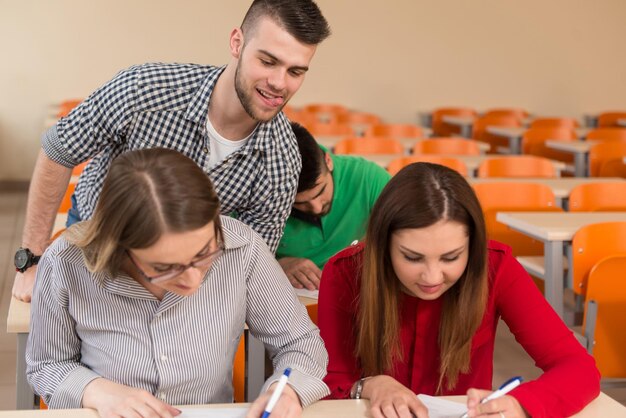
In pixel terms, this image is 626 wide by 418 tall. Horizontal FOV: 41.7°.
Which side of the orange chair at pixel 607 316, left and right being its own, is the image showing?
front

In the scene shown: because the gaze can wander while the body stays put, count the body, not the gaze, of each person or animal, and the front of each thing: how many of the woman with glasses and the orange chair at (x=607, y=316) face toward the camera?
2

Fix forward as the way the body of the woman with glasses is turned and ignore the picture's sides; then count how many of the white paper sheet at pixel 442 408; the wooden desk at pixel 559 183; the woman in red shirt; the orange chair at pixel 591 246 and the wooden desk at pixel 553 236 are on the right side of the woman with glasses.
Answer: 0

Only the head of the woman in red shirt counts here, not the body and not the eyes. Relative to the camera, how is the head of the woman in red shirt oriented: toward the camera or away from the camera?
toward the camera

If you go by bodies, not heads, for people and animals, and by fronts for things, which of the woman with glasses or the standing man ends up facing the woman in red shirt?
the standing man

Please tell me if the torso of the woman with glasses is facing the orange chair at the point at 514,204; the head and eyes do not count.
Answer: no

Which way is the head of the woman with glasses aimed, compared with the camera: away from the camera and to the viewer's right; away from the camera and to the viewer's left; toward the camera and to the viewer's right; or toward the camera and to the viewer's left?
toward the camera and to the viewer's right

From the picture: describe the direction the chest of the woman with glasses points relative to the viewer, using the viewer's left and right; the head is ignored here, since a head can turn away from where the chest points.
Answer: facing the viewer

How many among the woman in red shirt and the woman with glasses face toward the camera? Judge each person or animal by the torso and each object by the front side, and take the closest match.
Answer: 2

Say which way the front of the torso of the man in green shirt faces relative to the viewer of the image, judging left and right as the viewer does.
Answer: facing the viewer and to the left of the viewer

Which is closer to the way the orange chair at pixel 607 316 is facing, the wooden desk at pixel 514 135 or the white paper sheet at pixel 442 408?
the white paper sheet

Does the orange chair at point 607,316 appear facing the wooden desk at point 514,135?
no

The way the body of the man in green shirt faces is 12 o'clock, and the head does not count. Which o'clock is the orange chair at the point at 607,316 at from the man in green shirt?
The orange chair is roughly at 8 o'clock from the man in green shirt.

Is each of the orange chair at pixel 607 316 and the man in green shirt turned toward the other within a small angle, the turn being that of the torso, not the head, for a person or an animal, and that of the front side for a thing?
no

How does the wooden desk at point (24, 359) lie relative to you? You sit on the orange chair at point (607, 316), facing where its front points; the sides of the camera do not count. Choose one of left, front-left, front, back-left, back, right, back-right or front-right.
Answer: front-right
